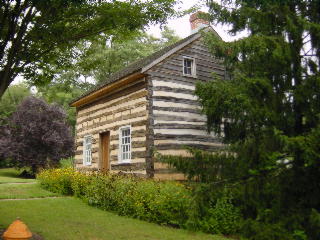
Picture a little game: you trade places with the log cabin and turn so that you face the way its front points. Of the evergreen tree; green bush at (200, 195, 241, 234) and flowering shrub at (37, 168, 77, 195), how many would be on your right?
1

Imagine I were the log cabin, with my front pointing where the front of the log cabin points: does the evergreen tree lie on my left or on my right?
on my left

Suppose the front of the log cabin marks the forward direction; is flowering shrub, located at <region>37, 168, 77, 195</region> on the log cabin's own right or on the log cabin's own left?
on the log cabin's own right

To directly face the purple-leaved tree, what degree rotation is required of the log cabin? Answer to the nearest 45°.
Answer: approximately 90° to its right

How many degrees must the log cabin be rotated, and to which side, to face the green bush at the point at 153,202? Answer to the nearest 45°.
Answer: approximately 45° to its left

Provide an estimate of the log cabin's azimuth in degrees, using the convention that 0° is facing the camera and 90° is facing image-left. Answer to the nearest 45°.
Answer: approximately 45°
